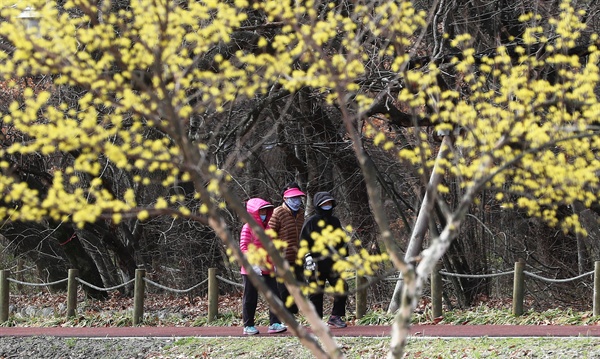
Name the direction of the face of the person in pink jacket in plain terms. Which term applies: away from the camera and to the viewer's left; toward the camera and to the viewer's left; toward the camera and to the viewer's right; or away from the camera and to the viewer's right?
toward the camera and to the viewer's right

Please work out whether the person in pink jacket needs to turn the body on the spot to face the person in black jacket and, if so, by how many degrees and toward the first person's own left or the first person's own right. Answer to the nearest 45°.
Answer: approximately 45° to the first person's own left

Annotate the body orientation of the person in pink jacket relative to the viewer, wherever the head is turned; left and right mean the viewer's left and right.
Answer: facing the viewer and to the right of the viewer
